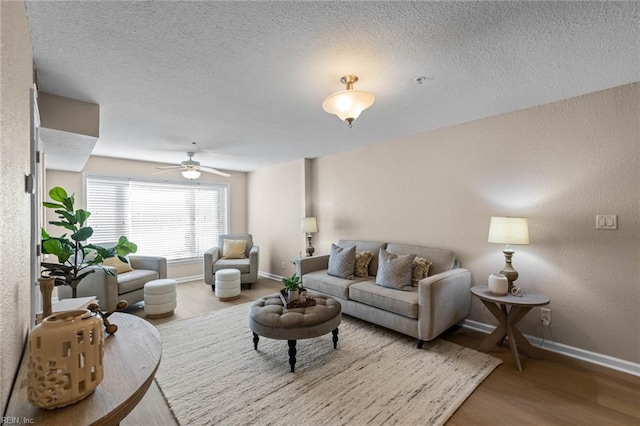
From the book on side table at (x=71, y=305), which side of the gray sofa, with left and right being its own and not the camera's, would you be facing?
front

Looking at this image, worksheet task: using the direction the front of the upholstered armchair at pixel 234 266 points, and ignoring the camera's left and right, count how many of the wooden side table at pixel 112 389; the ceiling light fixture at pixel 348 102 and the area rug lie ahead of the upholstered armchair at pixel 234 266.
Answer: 3

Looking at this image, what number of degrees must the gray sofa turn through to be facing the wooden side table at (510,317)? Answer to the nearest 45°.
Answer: approximately 135° to its left

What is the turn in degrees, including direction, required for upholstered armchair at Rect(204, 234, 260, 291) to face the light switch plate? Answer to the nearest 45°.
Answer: approximately 45° to its left

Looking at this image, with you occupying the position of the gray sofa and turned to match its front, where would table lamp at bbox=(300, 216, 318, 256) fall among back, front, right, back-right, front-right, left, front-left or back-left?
right

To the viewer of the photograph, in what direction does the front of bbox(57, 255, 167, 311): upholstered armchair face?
facing the viewer and to the right of the viewer

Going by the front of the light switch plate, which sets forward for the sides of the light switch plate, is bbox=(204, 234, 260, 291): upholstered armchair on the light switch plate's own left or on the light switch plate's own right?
on the light switch plate's own right

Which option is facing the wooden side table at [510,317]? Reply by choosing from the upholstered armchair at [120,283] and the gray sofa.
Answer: the upholstered armchair

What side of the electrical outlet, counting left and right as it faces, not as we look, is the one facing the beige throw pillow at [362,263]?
right

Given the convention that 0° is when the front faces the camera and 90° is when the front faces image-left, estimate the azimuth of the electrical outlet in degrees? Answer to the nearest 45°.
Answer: approximately 0°

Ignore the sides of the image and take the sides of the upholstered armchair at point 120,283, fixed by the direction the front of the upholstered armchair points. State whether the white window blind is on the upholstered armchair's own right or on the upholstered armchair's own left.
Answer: on the upholstered armchair's own left

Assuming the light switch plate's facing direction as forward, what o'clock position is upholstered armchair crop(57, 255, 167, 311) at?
The upholstered armchair is roughly at 2 o'clock from the light switch plate.

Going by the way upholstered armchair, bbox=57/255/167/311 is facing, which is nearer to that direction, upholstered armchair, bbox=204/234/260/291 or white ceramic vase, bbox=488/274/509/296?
the white ceramic vase
